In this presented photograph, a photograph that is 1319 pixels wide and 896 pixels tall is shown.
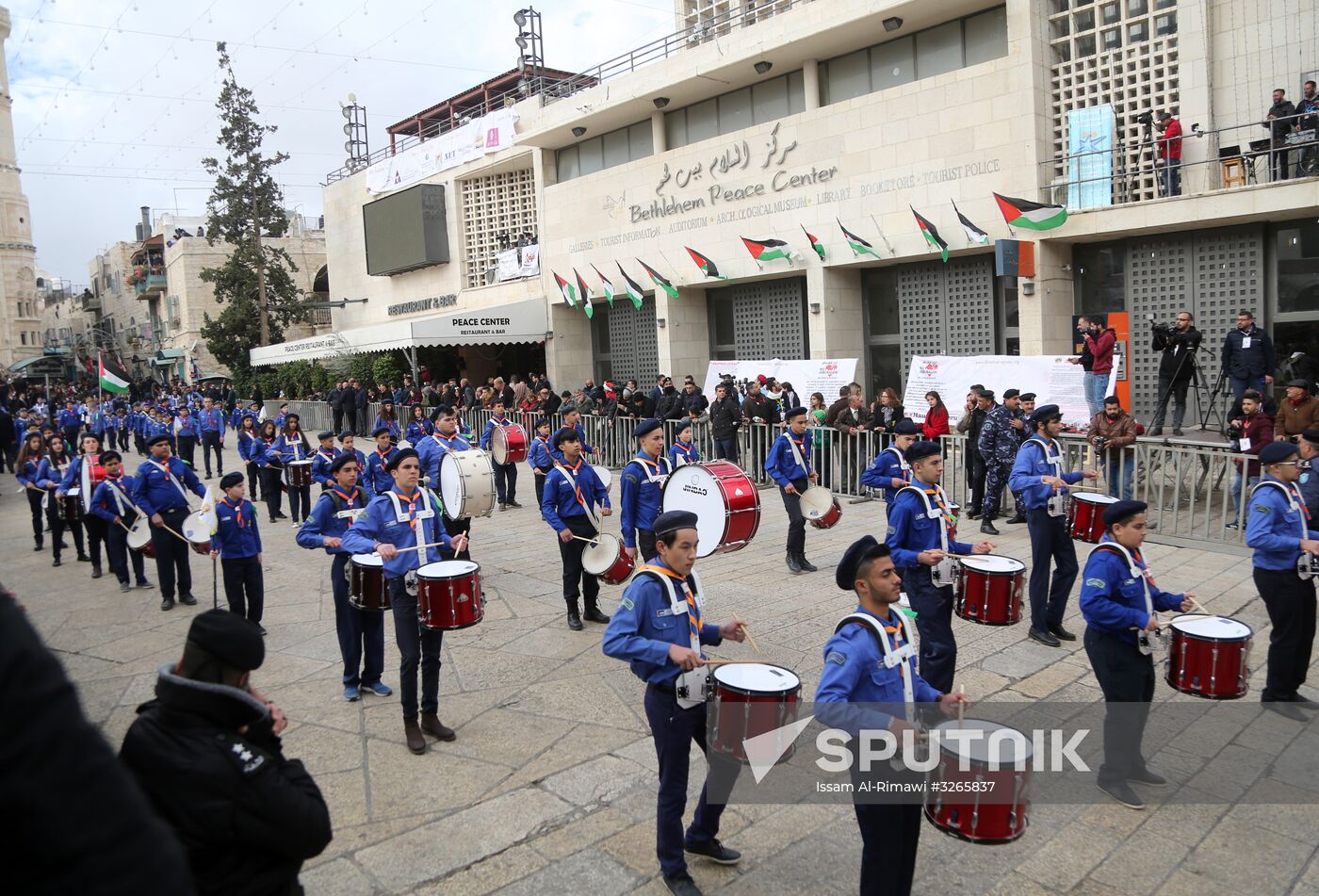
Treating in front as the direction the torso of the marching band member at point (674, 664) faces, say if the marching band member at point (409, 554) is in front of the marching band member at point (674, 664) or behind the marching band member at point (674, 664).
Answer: behind

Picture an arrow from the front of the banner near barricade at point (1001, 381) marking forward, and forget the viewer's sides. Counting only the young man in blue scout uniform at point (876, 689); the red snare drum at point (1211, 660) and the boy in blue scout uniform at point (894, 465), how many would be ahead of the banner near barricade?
3

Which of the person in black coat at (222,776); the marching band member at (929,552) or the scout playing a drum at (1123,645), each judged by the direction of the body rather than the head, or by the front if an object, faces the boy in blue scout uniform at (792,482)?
the person in black coat

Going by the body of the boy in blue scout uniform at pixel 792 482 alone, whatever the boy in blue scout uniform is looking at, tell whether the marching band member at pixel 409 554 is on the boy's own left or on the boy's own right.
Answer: on the boy's own right

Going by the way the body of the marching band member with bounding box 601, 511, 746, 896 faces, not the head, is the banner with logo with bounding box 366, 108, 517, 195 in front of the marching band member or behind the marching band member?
behind

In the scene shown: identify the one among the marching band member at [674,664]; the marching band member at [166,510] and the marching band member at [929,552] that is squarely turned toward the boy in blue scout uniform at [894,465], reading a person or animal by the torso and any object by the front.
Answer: the marching band member at [166,510]

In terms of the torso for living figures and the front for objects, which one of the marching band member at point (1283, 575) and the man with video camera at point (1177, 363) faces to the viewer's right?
the marching band member

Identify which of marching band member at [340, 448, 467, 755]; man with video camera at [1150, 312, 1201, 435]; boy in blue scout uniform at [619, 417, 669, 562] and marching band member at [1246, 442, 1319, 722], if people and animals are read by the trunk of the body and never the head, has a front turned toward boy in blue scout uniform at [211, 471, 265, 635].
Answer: the man with video camera

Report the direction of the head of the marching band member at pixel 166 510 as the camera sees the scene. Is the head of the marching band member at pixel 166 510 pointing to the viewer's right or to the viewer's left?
to the viewer's right

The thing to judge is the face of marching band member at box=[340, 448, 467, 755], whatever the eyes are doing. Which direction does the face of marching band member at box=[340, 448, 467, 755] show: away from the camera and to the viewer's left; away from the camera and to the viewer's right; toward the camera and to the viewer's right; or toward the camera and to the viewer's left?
toward the camera and to the viewer's right

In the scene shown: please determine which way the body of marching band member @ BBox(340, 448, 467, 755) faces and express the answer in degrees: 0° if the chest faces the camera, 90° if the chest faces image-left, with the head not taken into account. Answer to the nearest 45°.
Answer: approximately 315°

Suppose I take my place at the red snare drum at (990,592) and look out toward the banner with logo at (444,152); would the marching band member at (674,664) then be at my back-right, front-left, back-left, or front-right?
back-left

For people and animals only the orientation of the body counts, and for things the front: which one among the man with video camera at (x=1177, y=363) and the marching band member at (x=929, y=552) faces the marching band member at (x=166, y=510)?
the man with video camera

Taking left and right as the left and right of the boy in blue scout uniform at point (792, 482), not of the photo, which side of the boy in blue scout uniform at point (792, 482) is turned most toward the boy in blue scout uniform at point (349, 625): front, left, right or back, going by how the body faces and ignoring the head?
right
